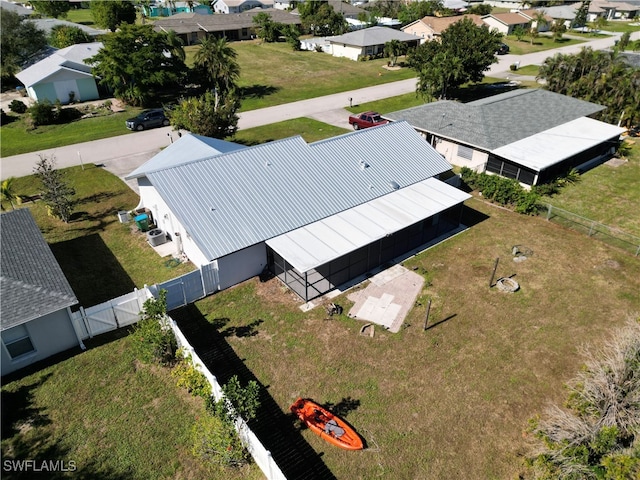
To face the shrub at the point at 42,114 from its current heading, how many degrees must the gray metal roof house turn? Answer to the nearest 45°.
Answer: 0° — it already faces it

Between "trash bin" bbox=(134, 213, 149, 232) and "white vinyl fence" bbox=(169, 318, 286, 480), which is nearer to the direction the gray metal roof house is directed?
the trash bin

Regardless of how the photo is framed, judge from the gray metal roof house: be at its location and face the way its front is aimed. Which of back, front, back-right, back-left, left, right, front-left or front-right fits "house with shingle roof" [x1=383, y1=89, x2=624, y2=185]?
right

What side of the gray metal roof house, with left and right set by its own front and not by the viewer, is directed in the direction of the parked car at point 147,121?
front

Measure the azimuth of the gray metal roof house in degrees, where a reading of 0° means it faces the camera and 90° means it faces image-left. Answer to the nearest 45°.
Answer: approximately 135°

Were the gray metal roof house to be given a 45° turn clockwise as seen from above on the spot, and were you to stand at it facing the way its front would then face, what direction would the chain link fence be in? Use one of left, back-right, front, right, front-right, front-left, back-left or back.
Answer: right

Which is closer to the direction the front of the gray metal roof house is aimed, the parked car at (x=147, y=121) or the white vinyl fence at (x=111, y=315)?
the parked car

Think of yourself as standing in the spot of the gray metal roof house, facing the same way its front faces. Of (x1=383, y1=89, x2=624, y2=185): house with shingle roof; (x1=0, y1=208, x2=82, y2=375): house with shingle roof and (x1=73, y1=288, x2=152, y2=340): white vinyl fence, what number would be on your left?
2

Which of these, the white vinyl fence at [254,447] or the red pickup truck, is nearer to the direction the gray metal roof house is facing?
the red pickup truck

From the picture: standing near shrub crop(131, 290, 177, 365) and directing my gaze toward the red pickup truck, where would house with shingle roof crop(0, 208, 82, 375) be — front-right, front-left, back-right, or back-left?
back-left

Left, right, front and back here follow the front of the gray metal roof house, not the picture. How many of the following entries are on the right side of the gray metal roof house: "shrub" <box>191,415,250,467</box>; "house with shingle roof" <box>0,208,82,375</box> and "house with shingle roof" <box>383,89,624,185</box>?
1

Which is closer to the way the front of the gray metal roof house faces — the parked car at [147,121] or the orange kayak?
the parked car

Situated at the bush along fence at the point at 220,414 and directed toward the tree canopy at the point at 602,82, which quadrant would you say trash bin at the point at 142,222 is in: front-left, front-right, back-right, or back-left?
front-left

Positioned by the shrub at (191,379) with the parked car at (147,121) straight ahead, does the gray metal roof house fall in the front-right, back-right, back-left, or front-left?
front-right

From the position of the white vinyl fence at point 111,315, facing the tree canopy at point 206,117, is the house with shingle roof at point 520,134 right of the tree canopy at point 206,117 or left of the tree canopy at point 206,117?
right

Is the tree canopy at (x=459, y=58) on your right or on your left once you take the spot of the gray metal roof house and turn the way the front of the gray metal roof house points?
on your right

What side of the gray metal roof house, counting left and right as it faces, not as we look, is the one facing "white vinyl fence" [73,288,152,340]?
left
